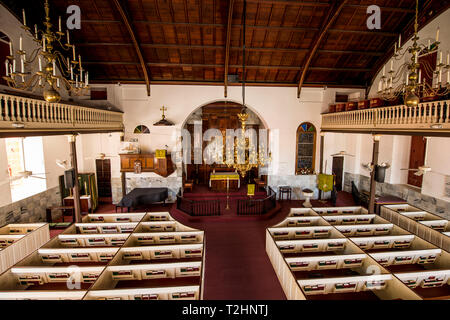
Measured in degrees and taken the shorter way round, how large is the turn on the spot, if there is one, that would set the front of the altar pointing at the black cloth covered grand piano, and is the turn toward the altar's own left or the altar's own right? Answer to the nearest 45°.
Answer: approximately 45° to the altar's own right

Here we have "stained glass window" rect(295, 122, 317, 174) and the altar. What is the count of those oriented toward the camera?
2

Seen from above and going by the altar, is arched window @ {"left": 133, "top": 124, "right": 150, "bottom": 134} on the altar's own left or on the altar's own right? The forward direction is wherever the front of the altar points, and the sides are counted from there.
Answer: on the altar's own right

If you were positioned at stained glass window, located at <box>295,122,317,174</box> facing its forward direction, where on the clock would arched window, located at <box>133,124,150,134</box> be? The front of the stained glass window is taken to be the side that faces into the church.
The arched window is roughly at 2 o'clock from the stained glass window.

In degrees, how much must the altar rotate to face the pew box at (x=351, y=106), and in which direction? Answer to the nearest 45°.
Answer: approximately 90° to its left

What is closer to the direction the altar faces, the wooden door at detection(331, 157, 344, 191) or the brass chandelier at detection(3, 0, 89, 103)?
the brass chandelier

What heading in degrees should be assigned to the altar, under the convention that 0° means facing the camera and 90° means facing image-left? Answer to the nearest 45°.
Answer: approximately 0°
